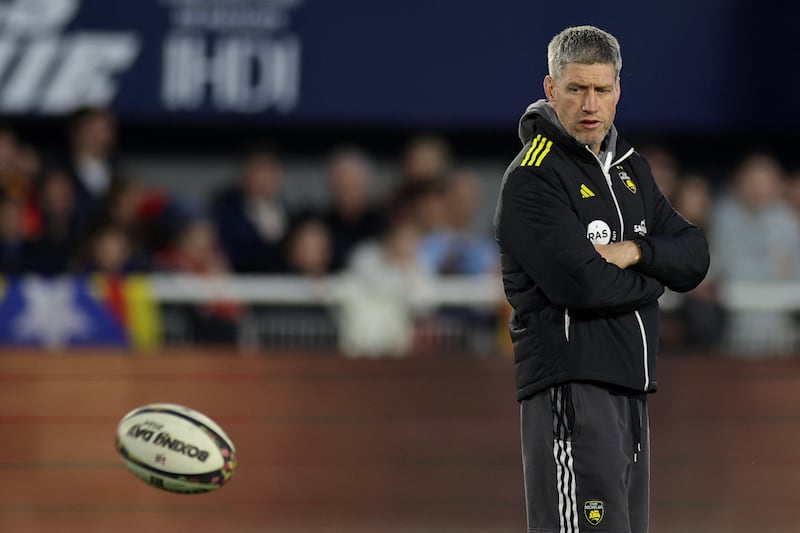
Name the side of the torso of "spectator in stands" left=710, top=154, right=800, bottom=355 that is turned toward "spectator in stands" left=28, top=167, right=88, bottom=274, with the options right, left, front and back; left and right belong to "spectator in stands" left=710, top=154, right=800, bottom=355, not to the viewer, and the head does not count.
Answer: right

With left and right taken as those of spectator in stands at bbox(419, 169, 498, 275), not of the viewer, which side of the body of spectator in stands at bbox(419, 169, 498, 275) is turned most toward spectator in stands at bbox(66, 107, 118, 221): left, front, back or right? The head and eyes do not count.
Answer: right

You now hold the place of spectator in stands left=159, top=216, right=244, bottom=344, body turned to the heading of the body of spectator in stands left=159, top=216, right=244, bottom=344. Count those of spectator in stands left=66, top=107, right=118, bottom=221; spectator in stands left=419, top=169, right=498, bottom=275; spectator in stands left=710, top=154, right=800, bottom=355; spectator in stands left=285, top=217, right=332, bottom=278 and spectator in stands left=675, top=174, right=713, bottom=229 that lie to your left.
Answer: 4

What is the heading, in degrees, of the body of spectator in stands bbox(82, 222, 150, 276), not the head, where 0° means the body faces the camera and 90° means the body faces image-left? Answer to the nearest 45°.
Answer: approximately 0°

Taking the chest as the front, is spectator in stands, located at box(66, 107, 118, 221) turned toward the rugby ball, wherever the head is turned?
yes

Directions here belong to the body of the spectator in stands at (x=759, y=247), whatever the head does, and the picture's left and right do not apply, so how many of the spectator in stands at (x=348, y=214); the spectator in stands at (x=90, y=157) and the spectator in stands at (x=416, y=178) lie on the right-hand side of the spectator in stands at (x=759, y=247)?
3

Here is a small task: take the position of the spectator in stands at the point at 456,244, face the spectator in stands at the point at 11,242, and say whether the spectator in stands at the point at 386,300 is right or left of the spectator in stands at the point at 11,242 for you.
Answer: left

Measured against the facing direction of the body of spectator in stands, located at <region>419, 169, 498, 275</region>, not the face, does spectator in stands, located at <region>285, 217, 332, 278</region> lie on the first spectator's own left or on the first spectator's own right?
on the first spectator's own right

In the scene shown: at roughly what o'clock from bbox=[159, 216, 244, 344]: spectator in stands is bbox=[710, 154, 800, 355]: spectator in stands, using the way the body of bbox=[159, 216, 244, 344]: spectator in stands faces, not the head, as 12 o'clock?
bbox=[710, 154, 800, 355]: spectator in stands is roughly at 9 o'clock from bbox=[159, 216, 244, 344]: spectator in stands.

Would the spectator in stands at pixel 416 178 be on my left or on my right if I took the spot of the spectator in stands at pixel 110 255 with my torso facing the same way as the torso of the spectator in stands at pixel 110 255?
on my left

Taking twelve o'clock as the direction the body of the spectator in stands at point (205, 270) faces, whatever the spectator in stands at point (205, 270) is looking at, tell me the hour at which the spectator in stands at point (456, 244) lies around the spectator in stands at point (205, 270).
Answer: the spectator in stands at point (456, 244) is roughly at 9 o'clock from the spectator in stands at point (205, 270).
